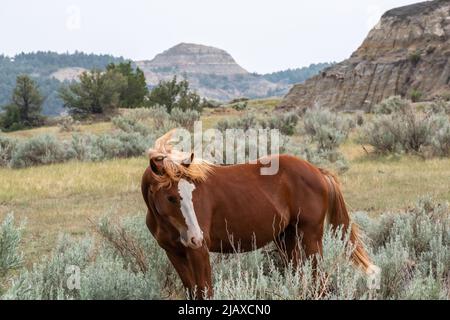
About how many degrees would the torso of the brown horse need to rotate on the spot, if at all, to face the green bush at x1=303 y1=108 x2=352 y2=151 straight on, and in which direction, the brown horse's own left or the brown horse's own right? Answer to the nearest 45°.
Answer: approximately 135° to the brown horse's own right

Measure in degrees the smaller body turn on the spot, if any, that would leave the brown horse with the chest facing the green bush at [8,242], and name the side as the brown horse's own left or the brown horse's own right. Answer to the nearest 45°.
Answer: approximately 45° to the brown horse's own right

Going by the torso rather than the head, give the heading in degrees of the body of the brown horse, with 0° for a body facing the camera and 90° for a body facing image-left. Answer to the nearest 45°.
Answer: approximately 45°

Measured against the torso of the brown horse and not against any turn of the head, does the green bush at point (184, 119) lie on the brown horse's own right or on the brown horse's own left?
on the brown horse's own right

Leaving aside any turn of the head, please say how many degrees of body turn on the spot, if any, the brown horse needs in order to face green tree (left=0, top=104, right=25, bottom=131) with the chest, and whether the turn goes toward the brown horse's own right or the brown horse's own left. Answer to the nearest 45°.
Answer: approximately 90° to the brown horse's own right

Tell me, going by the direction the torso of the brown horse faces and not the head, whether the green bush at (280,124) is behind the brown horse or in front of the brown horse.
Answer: behind

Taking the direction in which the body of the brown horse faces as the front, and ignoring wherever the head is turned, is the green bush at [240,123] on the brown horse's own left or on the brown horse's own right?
on the brown horse's own right

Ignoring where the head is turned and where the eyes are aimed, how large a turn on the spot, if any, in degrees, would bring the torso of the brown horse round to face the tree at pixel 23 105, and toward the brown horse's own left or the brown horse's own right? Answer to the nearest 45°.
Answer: approximately 90° to the brown horse's own right
